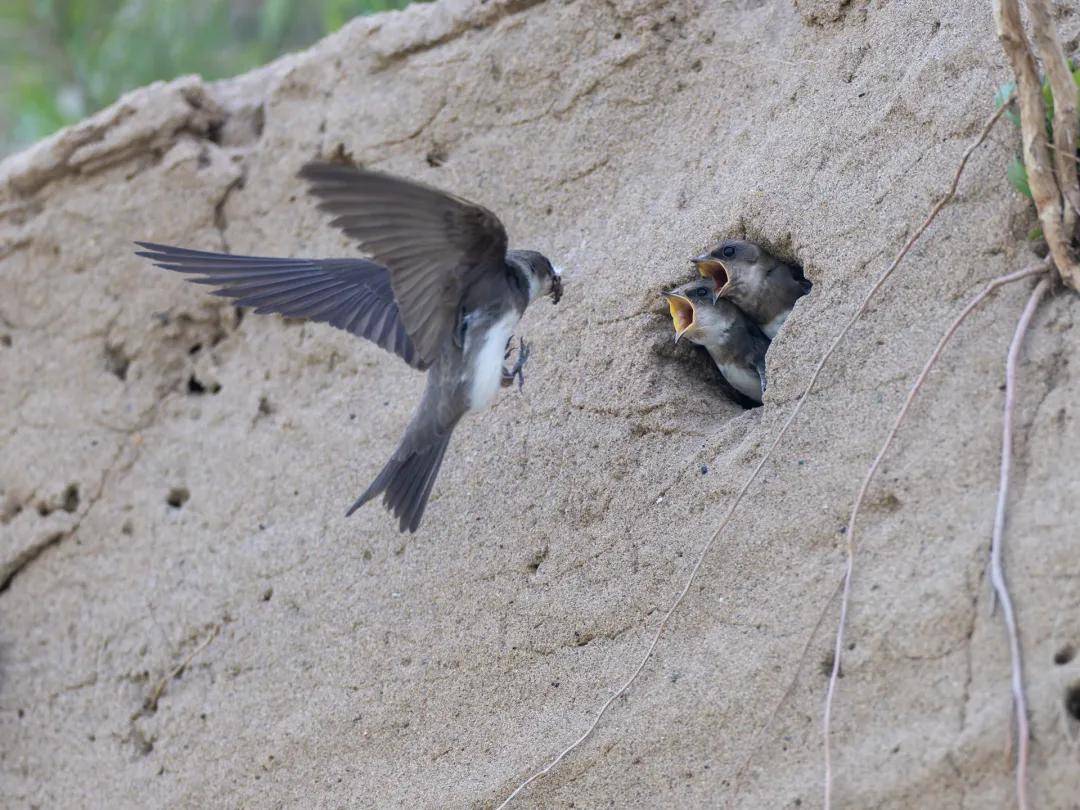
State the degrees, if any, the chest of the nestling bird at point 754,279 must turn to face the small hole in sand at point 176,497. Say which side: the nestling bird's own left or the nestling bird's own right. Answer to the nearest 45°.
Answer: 0° — it already faces it

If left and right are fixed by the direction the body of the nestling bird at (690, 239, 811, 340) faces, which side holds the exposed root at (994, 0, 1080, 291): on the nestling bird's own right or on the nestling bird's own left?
on the nestling bird's own left

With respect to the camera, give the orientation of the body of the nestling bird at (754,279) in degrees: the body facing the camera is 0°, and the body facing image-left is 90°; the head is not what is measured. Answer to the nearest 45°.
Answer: approximately 90°

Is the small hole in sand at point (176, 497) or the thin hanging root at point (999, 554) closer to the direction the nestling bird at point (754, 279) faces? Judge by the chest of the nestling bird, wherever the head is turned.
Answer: the small hole in sand

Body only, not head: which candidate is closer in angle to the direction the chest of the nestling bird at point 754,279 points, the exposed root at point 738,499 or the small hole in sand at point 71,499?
the small hole in sand

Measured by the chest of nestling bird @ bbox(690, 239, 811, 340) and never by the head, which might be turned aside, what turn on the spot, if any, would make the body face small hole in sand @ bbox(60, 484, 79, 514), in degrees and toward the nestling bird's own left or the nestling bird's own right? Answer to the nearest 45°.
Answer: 0° — it already faces it

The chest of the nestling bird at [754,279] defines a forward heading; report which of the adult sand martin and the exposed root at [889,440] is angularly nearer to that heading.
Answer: the adult sand martin

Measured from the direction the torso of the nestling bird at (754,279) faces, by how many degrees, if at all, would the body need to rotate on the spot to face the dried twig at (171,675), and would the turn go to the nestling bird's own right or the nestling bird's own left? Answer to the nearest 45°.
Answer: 0° — it already faces it
